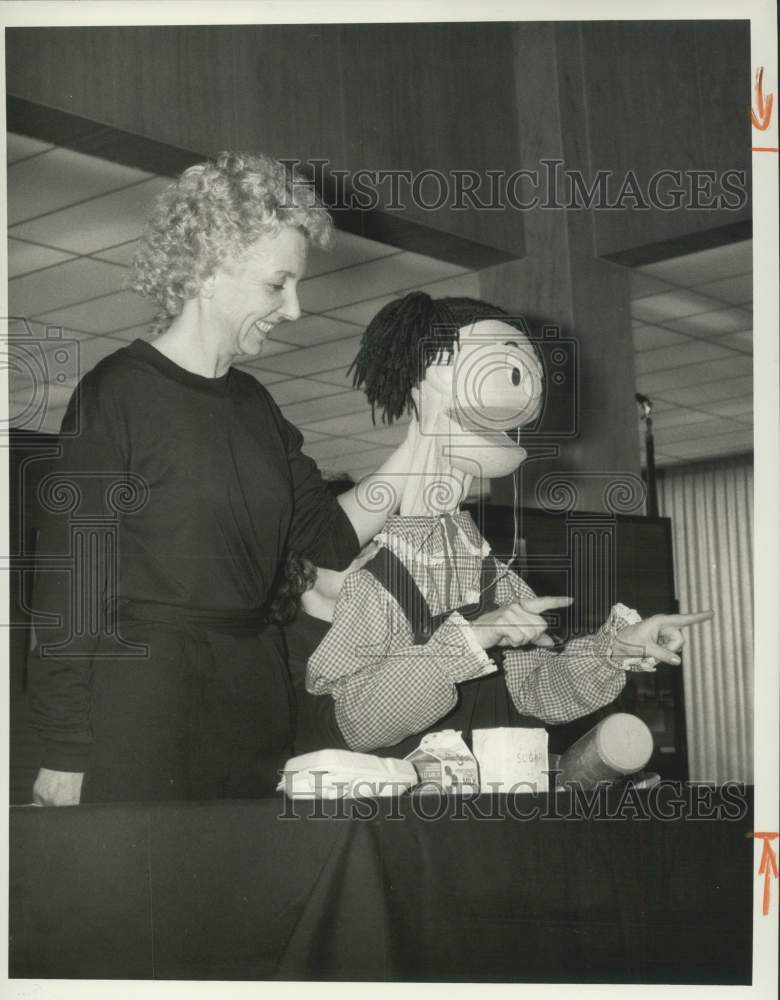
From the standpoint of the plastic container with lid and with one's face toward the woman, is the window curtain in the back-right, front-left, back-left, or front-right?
back-right

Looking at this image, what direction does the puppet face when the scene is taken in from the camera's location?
facing the viewer and to the right of the viewer

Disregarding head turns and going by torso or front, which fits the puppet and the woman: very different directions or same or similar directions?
same or similar directions

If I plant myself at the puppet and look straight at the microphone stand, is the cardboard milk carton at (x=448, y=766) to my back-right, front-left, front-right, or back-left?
back-right

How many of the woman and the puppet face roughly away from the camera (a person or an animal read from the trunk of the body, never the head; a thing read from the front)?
0
